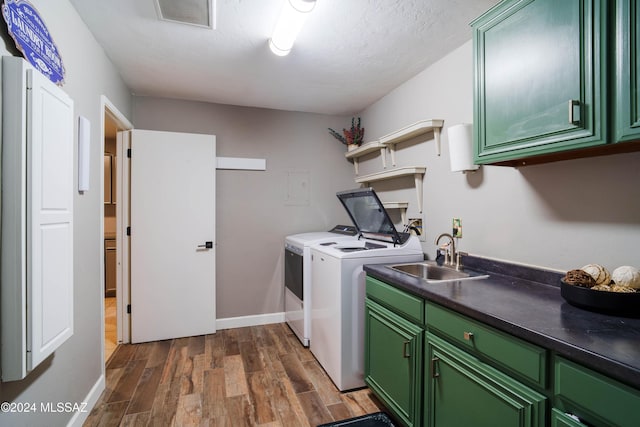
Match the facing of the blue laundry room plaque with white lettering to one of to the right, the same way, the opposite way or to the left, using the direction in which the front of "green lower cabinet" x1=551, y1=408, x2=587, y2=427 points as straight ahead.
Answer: the opposite way

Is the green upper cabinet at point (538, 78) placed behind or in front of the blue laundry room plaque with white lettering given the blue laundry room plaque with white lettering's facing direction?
in front

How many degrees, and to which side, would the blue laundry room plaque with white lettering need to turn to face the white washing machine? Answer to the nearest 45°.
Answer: approximately 45° to its left

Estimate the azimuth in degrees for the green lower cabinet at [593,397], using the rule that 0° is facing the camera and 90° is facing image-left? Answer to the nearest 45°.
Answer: approximately 45°

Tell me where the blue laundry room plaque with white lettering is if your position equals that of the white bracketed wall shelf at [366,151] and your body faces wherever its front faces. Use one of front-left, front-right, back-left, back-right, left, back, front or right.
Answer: front

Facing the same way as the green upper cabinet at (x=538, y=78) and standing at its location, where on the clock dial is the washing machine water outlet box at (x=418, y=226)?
The washing machine water outlet box is roughly at 3 o'clock from the green upper cabinet.

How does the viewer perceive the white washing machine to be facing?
facing the viewer and to the left of the viewer

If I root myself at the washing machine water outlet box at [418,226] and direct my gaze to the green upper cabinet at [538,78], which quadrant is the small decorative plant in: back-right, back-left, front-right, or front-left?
back-right

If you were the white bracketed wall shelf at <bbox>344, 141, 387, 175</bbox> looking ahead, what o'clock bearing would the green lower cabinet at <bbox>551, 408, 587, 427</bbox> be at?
The green lower cabinet is roughly at 10 o'clock from the white bracketed wall shelf.

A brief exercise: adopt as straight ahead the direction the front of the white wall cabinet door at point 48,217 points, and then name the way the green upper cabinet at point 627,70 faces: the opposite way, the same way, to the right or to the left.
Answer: the opposite way

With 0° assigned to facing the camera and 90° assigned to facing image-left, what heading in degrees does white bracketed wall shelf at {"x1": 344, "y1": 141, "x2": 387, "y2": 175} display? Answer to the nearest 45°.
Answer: approximately 45°

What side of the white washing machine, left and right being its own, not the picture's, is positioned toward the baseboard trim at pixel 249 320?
right

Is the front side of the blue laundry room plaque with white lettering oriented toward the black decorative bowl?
yes

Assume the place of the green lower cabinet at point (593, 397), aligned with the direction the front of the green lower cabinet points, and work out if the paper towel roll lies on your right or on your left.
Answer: on your right

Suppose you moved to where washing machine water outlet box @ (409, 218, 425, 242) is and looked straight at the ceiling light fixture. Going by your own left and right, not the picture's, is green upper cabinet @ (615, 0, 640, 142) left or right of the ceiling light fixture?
left

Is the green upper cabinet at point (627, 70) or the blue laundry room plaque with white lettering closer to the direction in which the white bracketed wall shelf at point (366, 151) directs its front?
the blue laundry room plaque with white lettering
